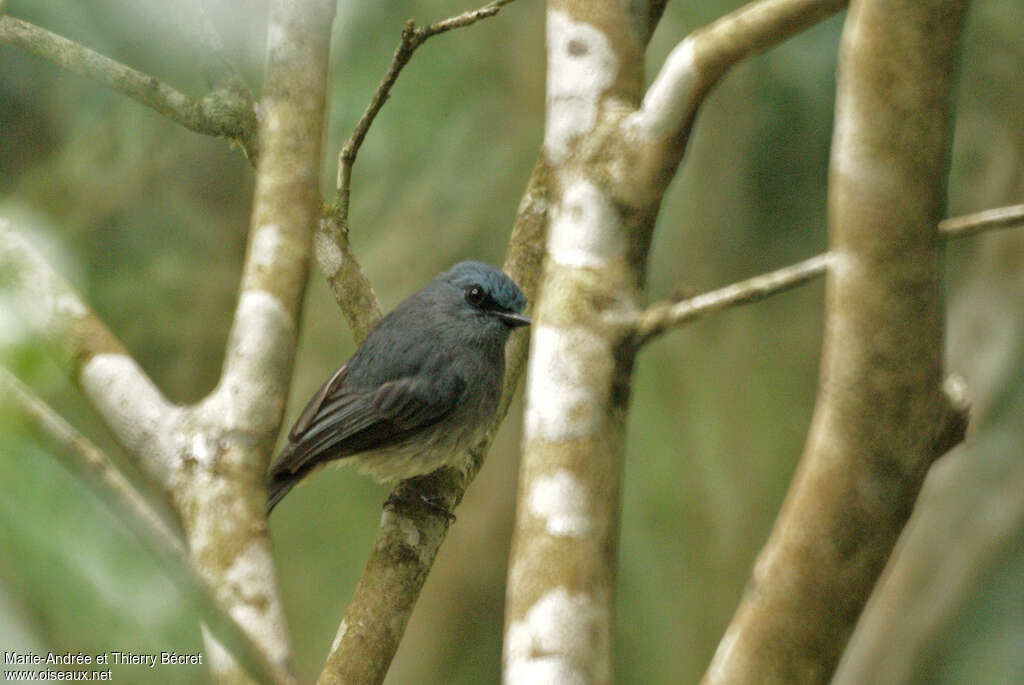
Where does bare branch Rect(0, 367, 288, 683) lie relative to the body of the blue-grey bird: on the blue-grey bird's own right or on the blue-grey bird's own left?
on the blue-grey bird's own right

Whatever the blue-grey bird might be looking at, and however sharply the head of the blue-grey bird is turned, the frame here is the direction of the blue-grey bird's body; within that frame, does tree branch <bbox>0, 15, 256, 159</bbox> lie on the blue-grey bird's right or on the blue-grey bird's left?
on the blue-grey bird's right

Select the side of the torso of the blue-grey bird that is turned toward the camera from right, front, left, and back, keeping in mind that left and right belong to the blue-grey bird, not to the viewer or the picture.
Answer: right

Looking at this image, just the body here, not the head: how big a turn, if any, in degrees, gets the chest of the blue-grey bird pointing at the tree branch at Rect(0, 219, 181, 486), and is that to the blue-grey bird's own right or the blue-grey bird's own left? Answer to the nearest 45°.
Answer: approximately 135° to the blue-grey bird's own right

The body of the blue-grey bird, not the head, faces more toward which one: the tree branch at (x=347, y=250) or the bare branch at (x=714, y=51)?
the bare branch
